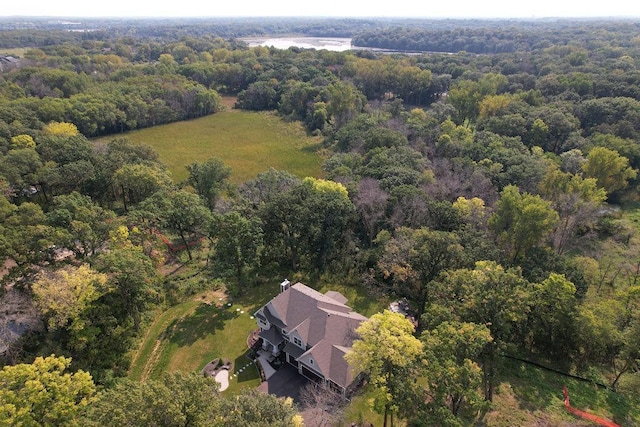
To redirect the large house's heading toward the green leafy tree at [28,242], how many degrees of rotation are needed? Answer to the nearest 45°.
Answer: approximately 45° to its right

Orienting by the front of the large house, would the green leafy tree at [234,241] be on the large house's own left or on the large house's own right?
on the large house's own right

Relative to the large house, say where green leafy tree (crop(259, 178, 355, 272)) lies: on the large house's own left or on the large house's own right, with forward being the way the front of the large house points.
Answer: on the large house's own right

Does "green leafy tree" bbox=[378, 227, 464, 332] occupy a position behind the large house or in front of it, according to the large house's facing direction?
behind

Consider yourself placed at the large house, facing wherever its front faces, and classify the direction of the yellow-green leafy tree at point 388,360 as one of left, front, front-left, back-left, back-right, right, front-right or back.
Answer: left

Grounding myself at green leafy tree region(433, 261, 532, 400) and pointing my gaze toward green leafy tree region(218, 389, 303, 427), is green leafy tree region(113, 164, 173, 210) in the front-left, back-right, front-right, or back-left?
front-right

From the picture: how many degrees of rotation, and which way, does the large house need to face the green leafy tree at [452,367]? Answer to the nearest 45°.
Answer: approximately 90° to its left

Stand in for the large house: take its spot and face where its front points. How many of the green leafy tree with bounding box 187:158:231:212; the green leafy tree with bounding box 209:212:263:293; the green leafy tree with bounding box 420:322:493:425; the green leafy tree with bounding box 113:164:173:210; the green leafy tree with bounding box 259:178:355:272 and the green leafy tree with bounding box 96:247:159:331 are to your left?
1

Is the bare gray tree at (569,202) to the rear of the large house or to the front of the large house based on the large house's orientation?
to the rear

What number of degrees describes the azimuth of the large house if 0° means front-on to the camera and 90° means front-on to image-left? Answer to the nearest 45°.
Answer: approximately 45°

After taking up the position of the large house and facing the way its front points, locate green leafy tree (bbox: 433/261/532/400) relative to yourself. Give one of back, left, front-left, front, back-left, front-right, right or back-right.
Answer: back-left

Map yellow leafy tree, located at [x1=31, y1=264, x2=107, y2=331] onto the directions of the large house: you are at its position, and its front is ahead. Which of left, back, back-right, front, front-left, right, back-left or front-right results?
front-right

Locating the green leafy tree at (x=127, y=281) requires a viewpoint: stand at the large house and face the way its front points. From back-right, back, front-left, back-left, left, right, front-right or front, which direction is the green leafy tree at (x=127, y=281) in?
front-right

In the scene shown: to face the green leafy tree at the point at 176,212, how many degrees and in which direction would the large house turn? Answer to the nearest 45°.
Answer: approximately 90° to its right
